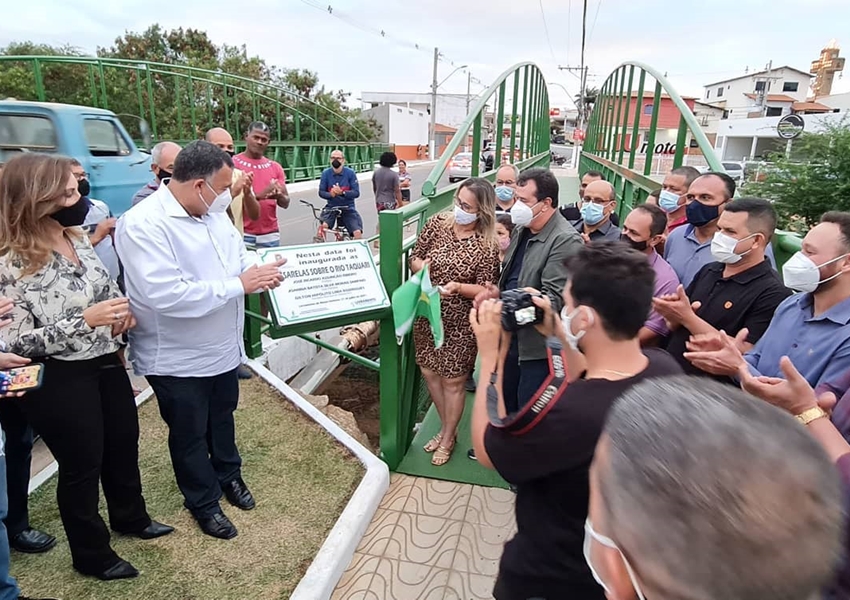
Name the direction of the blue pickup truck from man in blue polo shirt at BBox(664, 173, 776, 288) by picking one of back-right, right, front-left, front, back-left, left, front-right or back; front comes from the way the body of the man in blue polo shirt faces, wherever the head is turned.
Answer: front-right

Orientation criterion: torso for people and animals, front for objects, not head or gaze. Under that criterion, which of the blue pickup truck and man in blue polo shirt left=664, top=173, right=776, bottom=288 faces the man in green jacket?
the man in blue polo shirt

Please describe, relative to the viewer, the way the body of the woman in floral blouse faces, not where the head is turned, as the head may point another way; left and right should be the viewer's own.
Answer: facing the viewer and to the right of the viewer

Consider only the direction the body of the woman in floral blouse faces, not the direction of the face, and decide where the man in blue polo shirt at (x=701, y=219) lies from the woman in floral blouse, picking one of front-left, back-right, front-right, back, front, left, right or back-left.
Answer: front-left

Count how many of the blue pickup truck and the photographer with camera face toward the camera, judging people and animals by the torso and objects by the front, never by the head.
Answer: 0

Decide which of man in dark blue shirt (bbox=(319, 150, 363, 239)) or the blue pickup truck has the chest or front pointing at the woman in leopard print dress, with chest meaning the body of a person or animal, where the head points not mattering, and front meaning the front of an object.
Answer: the man in dark blue shirt

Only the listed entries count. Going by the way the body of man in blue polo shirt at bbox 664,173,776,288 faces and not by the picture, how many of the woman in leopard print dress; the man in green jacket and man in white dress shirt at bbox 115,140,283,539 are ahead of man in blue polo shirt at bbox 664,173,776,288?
3

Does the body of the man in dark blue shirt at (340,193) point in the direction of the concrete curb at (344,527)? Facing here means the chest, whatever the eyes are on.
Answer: yes

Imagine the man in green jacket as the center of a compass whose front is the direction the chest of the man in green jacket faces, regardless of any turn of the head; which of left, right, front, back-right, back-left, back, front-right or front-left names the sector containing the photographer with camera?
front-left

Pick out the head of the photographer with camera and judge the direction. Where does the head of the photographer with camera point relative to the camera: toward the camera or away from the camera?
away from the camera

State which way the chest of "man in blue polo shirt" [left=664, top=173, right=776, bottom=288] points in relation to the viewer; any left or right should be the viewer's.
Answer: facing the viewer and to the left of the viewer

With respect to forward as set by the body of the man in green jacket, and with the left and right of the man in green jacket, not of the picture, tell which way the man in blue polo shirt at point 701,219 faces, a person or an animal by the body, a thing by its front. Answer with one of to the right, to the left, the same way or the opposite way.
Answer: the same way

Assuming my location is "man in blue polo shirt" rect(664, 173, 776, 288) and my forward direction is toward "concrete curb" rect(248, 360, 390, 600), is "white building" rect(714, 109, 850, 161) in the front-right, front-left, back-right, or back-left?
back-right

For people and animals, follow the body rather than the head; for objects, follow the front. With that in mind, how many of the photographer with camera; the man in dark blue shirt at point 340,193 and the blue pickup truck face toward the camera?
1

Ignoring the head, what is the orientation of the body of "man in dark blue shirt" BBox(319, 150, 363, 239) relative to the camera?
toward the camera

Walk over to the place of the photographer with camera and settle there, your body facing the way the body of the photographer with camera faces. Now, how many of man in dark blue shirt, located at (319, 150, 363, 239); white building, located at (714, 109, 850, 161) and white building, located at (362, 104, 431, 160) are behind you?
0

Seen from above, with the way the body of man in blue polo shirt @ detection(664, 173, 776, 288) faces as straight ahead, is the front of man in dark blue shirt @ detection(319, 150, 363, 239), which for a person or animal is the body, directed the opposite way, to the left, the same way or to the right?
to the left

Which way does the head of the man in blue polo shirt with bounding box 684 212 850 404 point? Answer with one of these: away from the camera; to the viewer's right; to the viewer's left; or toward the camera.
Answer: to the viewer's left

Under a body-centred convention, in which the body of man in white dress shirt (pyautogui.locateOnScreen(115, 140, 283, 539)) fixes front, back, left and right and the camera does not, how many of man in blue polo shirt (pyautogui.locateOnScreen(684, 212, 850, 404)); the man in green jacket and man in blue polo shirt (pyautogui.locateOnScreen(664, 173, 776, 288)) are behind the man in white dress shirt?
0

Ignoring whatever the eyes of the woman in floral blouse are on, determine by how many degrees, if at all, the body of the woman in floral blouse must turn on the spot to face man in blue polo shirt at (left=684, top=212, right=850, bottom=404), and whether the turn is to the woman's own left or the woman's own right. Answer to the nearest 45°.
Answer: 0° — they already face them

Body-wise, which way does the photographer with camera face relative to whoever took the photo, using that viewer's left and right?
facing away from the viewer and to the left of the viewer
